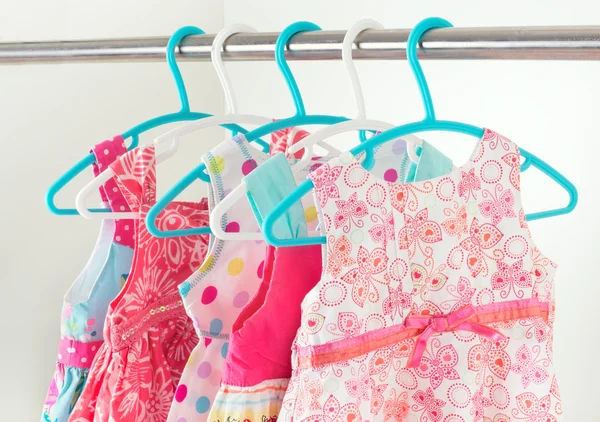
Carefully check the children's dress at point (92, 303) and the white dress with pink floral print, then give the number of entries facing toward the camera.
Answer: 2

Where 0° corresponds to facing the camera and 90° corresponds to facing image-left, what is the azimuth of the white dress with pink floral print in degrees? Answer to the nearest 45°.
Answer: approximately 0°

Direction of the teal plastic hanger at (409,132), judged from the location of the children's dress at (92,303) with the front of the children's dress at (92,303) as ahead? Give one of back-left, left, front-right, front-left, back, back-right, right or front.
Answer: front-left
